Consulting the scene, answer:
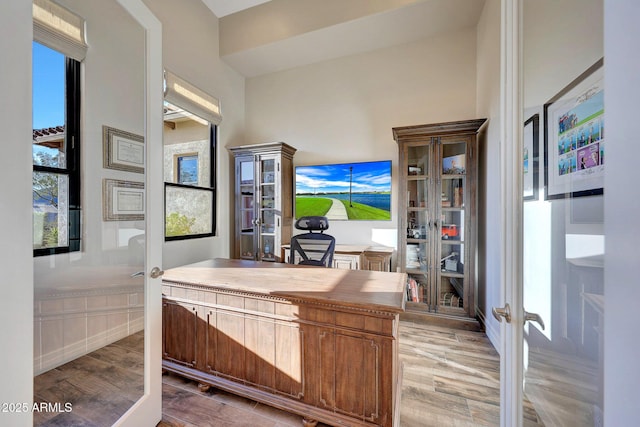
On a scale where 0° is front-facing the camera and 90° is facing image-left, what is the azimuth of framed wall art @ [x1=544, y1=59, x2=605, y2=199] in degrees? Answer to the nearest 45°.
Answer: approximately 45°

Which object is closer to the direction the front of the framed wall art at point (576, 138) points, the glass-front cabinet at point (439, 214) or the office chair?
the office chair

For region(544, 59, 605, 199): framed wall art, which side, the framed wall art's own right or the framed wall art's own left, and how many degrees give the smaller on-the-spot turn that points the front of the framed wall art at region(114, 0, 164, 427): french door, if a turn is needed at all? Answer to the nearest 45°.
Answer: approximately 45° to the framed wall art's own left

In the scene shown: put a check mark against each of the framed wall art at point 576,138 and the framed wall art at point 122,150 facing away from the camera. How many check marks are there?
0

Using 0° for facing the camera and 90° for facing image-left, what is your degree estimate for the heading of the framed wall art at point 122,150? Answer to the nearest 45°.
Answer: approximately 315°

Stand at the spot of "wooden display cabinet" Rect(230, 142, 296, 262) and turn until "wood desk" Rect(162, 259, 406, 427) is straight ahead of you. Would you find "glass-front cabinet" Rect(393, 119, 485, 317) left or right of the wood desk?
left

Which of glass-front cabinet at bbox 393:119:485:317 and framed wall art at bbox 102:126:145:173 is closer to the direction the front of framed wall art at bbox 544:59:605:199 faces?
the framed wall art

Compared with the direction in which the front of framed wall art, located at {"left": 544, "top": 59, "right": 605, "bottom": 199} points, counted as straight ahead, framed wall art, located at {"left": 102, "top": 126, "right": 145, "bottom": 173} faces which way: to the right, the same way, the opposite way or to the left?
the opposite way

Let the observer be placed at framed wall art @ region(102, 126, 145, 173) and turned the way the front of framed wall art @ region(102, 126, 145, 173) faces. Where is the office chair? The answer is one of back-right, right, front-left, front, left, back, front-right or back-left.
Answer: front-left
